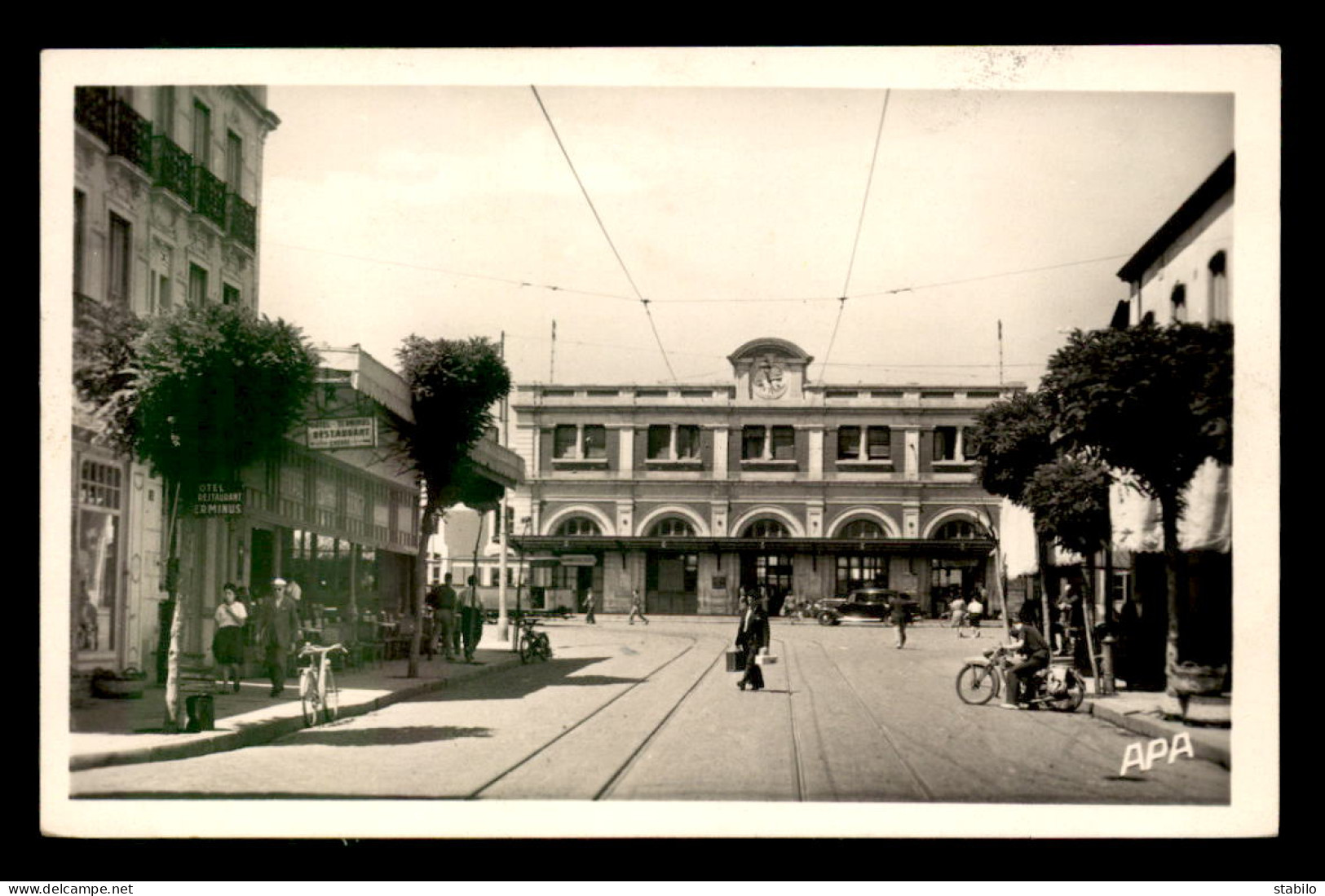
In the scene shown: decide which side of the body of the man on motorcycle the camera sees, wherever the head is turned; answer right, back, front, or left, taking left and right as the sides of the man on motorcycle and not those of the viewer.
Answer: left

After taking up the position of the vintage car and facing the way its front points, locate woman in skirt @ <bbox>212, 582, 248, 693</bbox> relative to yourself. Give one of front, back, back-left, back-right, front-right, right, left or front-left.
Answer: left

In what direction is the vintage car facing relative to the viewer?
to the viewer's left

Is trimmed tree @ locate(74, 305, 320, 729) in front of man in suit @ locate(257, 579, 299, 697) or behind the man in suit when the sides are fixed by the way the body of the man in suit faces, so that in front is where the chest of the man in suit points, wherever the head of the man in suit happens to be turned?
in front

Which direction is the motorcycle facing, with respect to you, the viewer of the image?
facing to the left of the viewer

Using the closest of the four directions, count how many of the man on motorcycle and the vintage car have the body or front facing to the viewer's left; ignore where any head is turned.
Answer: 2
